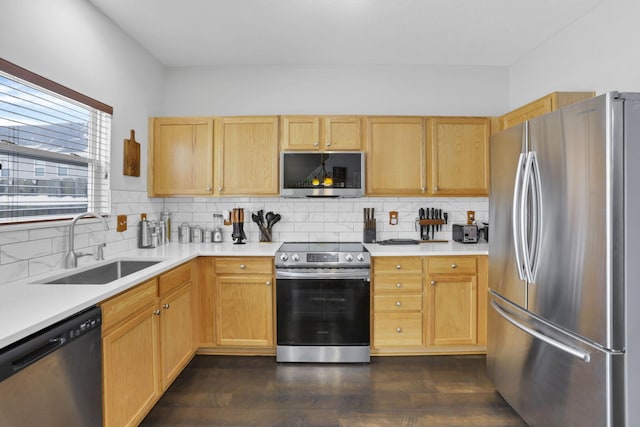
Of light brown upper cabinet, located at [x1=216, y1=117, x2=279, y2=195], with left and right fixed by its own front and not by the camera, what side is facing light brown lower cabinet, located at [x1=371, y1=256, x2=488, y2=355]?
left

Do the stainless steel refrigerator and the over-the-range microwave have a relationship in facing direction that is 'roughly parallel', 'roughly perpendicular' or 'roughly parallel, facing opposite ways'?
roughly perpendicular

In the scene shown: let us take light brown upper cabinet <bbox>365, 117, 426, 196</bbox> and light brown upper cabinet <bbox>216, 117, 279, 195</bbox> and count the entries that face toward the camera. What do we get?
2

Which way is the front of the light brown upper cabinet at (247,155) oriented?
toward the camera

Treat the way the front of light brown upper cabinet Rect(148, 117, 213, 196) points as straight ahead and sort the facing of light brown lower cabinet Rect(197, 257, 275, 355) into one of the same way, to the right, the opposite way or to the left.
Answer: the same way

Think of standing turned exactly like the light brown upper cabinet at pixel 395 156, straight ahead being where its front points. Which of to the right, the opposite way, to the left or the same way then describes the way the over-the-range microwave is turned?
the same way

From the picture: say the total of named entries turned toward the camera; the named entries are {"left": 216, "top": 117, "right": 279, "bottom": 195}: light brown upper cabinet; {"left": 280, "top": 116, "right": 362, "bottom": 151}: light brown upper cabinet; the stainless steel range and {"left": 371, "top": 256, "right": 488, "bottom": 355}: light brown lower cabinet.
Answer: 4

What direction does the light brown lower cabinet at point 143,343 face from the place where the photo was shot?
facing the viewer and to the right of the viewer

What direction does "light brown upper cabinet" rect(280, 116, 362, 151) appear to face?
toward the camera

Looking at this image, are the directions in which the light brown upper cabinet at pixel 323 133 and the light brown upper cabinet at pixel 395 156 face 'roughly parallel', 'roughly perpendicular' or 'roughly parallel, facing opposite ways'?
roughly parallel

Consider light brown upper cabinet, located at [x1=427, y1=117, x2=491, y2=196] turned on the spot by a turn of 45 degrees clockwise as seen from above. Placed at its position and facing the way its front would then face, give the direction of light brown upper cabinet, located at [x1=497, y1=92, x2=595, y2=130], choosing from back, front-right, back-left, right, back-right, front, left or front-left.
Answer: left

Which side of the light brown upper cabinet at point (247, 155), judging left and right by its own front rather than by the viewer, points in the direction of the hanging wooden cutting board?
right

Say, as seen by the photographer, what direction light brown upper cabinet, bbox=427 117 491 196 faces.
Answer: facing the viewer

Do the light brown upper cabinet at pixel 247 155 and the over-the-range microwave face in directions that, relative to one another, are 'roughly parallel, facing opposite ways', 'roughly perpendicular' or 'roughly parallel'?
roughly parallel

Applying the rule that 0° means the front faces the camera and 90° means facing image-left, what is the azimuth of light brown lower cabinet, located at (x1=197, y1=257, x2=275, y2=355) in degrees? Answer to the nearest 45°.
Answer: approximately 0°

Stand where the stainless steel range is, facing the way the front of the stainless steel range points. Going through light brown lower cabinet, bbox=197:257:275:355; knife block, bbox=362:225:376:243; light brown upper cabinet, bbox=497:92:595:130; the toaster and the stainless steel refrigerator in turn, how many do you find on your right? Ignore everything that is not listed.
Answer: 1

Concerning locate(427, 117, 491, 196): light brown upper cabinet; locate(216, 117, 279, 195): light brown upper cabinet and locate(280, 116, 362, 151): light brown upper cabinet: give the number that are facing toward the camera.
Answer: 3

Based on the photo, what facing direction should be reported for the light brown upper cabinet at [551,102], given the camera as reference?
facing the viewer and to the left of the viewer
